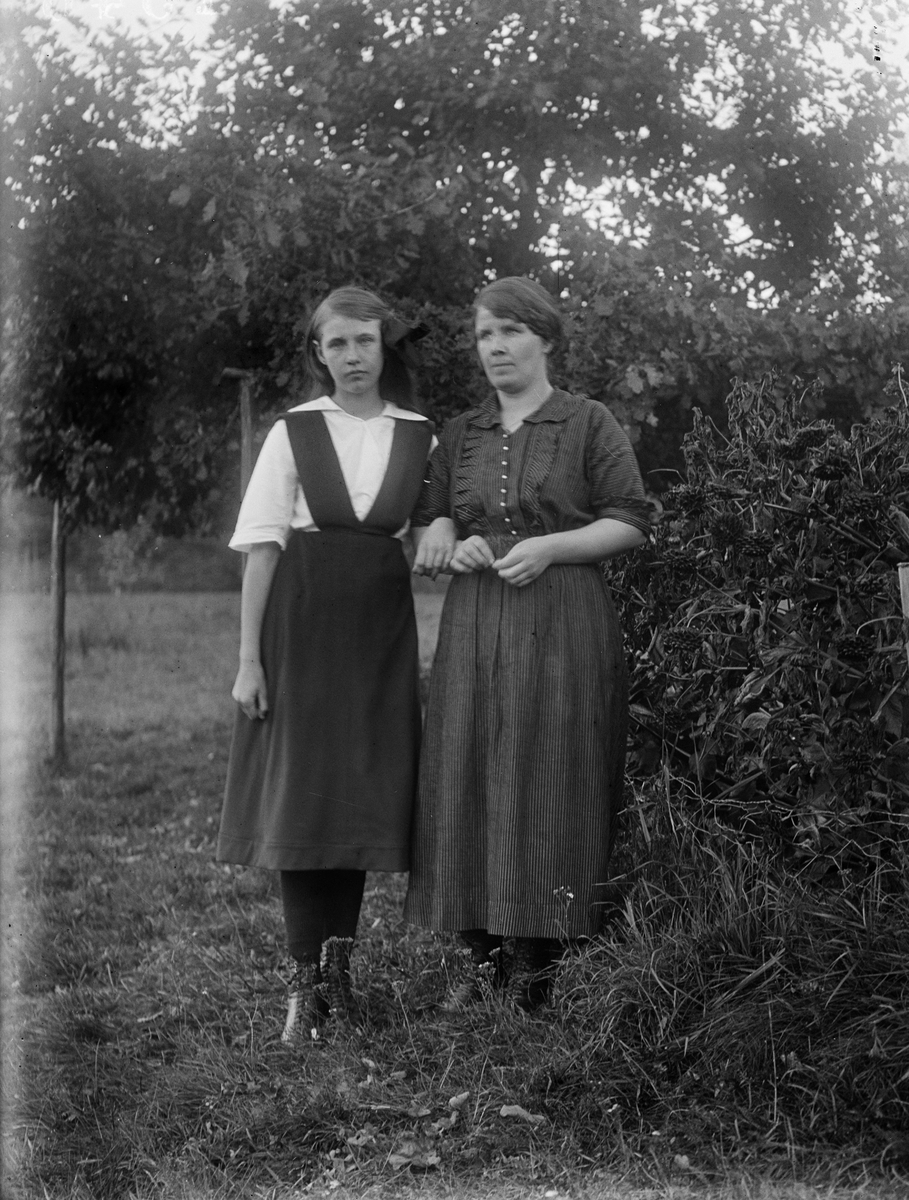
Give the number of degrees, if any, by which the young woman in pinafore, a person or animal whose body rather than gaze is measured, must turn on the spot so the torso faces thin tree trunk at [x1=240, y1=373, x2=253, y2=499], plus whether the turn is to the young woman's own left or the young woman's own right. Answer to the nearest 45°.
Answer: approximately 180°

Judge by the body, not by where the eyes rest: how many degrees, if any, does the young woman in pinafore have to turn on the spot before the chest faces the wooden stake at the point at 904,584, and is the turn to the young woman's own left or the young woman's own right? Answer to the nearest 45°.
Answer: approximately 45° to the young woman's own left

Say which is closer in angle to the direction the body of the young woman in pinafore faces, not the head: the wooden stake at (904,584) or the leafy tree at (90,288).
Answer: the wooden stake

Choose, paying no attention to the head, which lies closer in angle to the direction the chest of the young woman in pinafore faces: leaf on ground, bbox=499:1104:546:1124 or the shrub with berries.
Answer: the leaf on ground

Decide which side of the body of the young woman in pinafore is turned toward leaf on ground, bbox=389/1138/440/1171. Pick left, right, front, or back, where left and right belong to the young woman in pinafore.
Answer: front

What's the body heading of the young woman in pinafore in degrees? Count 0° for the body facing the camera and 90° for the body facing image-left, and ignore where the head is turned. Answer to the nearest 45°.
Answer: approximately 0°

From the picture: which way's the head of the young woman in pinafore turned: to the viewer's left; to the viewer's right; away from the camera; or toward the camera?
toward the camera

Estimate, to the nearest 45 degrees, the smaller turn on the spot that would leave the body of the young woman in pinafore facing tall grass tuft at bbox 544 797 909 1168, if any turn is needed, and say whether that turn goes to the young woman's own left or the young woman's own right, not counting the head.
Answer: approximately 45° to the young woman's own left

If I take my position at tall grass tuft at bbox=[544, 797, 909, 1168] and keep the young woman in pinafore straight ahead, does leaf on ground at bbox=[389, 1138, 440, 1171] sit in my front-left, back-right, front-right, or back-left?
front-left

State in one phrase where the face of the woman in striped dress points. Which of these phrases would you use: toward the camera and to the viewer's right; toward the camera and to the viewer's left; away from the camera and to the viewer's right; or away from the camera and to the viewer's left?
toward the camera and to the viewer's left

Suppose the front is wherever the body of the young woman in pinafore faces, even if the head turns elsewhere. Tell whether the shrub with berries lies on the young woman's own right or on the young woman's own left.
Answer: on the young woman's own left

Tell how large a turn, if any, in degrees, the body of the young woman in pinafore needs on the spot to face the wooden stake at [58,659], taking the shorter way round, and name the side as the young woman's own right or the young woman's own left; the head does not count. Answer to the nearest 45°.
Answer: approximately 180°
